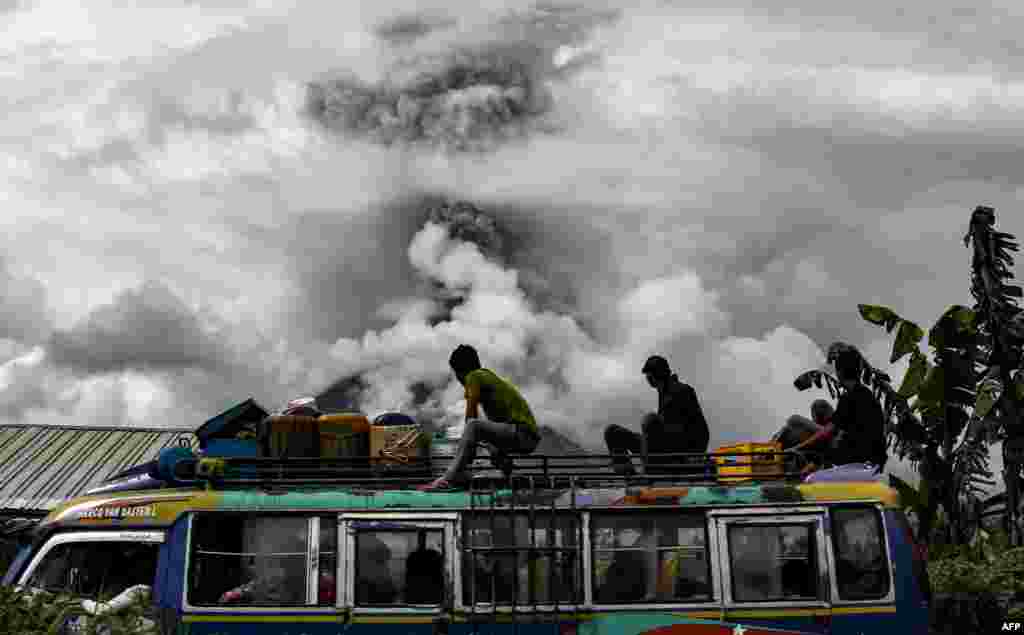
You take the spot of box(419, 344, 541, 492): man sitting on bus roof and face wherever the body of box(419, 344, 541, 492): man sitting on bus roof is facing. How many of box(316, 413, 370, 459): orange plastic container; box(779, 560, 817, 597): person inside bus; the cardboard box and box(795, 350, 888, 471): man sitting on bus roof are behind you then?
2

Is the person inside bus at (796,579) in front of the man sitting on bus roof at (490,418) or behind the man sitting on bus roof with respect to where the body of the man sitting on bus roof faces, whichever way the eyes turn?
behind

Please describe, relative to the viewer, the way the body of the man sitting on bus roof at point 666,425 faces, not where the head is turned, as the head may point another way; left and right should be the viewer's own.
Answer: facing to the left of the viewer

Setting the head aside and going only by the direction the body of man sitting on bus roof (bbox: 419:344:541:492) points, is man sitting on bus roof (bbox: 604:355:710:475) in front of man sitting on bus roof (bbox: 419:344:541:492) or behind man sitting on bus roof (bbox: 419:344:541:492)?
behind

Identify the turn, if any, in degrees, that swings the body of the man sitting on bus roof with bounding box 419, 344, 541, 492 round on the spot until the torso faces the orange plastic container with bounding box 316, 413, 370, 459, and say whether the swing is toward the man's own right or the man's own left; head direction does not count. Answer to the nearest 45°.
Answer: approximately 45° to the man's own right

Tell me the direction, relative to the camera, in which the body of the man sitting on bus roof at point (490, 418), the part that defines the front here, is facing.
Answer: to the viewer's left

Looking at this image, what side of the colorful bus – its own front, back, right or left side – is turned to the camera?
left

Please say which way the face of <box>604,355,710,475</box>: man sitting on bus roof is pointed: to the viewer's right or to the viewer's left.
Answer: to the viewer's left

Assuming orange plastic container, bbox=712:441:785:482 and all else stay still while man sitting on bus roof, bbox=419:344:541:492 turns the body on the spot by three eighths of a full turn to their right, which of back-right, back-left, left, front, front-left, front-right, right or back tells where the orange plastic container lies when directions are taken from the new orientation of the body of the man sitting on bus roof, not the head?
front-right

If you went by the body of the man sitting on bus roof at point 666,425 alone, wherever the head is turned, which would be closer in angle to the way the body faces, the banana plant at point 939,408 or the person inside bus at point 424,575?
the person inside bus
